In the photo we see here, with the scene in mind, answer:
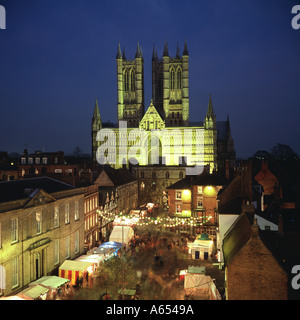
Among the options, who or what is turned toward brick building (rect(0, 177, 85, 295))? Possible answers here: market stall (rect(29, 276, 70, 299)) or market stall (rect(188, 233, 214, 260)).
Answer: market stall (rect(188, 233, 214, 260))

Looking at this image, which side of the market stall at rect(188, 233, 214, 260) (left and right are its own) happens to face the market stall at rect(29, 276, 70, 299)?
front

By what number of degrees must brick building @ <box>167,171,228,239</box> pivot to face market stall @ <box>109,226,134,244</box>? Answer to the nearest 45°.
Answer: approximately 45° to its right

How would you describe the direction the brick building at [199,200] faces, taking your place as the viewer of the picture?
facing the viewer

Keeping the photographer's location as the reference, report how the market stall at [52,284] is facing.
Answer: facing the viewer and to the right of the viewer

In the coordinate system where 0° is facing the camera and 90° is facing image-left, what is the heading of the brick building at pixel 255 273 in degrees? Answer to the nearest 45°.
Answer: approximately 90°

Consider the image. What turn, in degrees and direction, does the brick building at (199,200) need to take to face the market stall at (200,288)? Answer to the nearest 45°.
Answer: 0° — it already faces it

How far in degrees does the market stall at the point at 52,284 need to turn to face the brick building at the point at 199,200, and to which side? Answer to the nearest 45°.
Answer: approximately 90° to its left

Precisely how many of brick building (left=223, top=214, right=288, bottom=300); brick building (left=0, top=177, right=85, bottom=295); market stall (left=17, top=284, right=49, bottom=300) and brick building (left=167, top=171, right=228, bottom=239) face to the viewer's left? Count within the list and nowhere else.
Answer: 1

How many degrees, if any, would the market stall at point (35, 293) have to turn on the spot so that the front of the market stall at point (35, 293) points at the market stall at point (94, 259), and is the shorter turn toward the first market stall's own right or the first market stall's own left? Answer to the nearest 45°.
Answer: approximately 90° to the first market stall's own left
